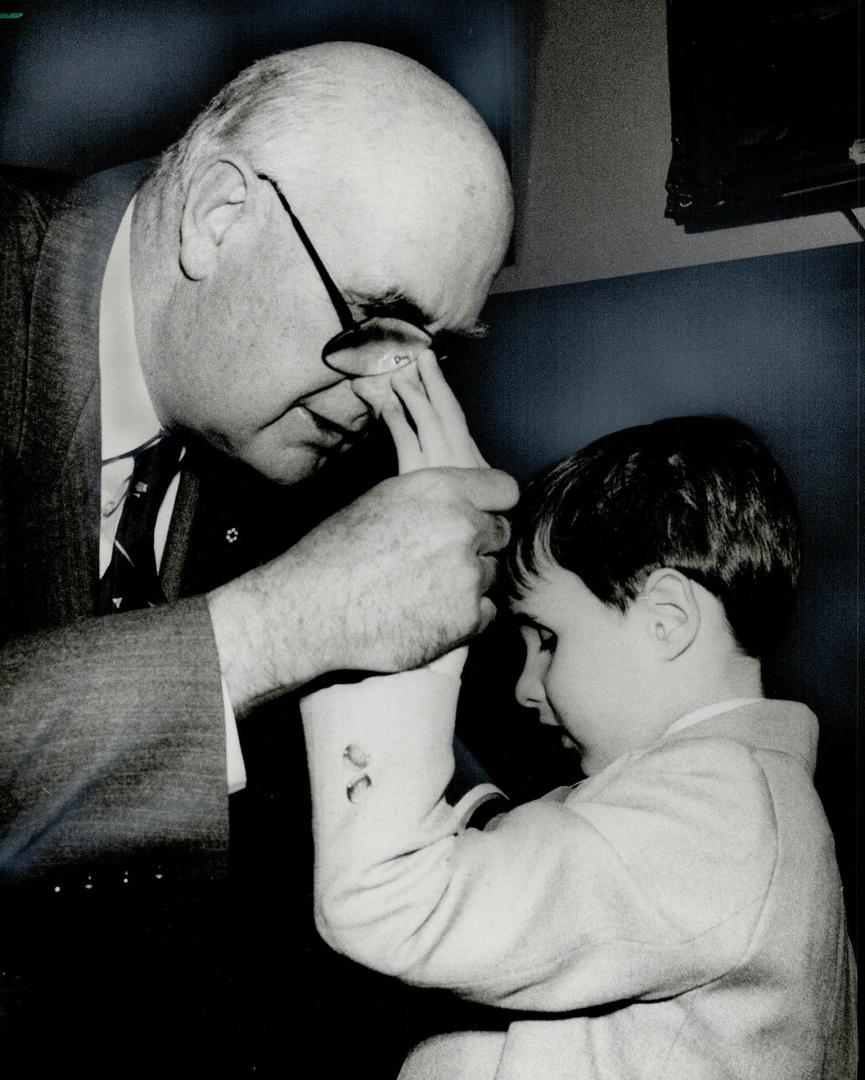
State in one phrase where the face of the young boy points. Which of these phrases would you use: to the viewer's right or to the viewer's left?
to the viewer's left

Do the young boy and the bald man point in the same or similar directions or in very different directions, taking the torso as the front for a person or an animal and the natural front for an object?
very different directions

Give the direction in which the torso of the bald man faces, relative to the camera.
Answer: to the viewer's right

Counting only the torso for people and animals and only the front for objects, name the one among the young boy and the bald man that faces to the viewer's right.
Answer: the bald man

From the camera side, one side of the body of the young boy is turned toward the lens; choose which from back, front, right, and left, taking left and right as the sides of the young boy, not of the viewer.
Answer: left
